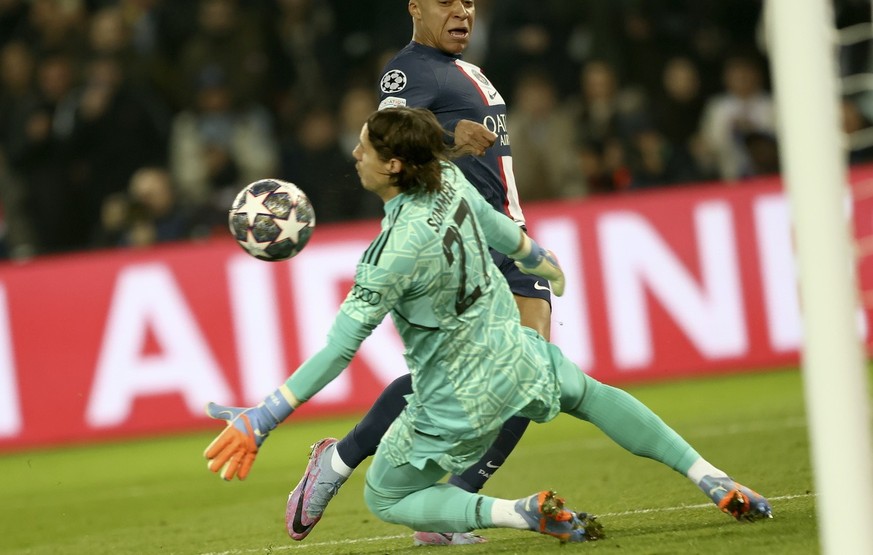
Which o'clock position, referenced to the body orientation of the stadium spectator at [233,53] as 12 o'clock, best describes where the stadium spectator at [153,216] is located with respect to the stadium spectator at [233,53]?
the stadium spectator at [153,216] is roughly at 1 o'clock from the stadium spectator at [233,53].

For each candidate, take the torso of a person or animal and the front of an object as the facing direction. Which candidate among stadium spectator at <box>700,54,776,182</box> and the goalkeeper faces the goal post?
the stadium spectator

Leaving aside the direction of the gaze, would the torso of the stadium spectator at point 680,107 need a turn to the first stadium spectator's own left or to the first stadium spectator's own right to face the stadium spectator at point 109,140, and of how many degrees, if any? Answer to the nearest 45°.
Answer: approximately 90° to the first stadium spectator's own right

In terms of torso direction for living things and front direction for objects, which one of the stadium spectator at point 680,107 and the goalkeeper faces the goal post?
the stadium spectator

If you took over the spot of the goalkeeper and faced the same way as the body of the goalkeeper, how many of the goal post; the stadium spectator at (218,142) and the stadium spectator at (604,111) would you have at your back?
1

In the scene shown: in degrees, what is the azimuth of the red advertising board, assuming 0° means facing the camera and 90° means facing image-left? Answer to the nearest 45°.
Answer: approximately 0°

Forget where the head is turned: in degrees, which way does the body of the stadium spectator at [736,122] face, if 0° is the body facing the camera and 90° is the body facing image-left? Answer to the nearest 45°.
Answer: approximately 0°

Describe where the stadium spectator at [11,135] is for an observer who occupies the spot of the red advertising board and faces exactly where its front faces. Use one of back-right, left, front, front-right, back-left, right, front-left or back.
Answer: back-right

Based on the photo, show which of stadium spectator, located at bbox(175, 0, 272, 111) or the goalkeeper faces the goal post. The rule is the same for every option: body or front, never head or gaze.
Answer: the stadium spectator
